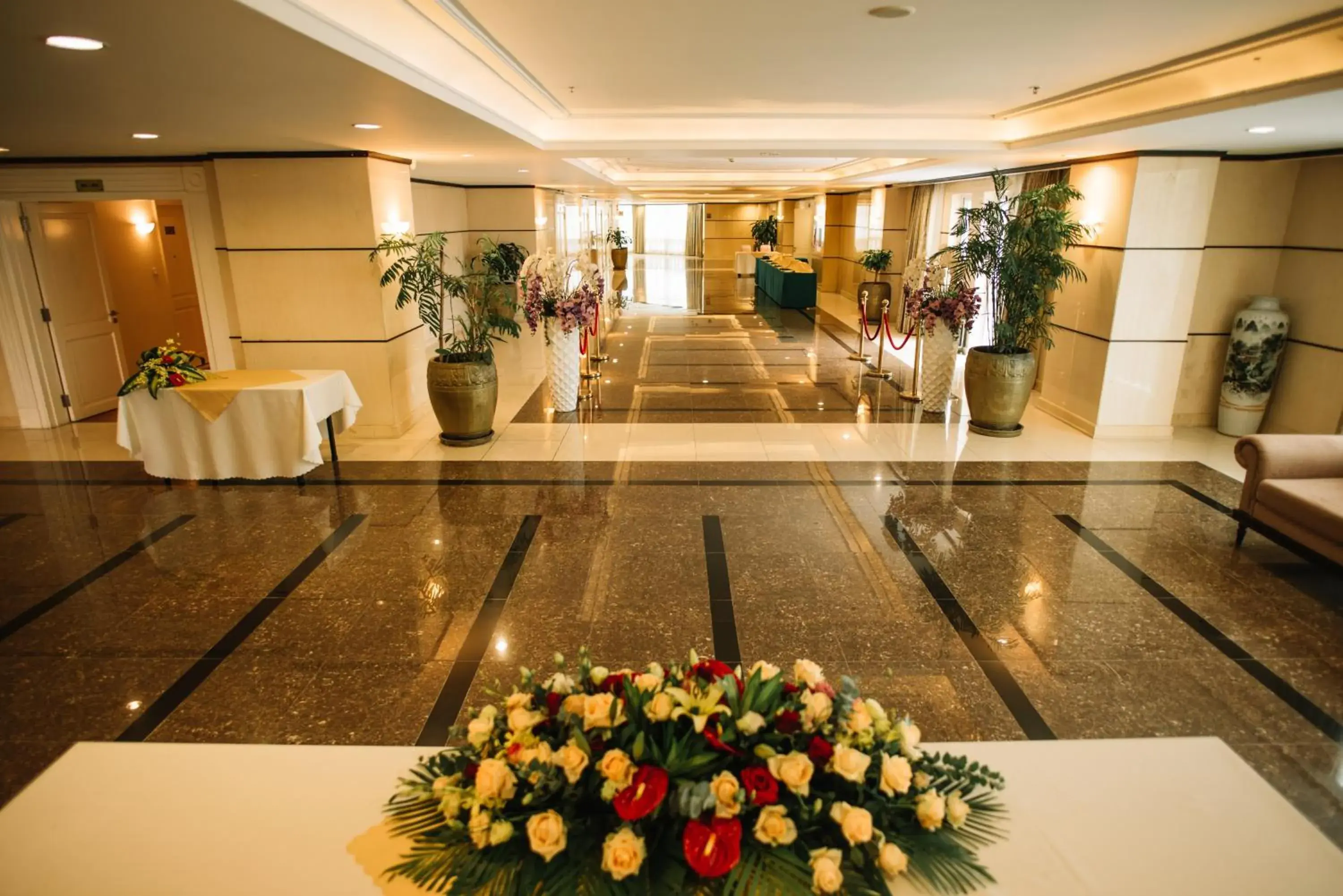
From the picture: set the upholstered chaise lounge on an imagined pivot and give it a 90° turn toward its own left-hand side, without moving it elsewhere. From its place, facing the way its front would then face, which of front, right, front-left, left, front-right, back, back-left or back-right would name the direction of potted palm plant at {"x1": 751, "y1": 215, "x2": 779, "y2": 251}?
back

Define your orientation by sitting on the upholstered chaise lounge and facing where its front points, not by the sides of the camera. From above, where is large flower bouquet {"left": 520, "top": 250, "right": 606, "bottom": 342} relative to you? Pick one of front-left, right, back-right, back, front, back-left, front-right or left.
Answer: front-right

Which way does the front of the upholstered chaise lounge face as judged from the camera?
facing the viewer and to the left of the viewer

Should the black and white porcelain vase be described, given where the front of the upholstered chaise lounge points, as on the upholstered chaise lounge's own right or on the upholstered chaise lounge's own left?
on the upholstered chaise lounge's own right

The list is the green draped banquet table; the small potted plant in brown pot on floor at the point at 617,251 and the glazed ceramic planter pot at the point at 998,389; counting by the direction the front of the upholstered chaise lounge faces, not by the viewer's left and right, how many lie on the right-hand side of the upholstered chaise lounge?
3

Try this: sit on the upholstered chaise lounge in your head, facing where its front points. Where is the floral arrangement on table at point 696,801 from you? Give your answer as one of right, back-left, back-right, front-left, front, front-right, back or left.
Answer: front-left

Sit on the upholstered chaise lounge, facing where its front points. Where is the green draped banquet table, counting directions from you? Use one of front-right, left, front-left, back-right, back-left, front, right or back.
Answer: right

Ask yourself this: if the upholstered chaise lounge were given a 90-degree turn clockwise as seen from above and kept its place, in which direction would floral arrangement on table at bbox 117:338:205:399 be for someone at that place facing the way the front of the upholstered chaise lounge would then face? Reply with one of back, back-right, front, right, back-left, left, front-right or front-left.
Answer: left

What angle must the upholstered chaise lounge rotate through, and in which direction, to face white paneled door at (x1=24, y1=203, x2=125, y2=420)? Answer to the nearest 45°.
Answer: approximately 45° to its right

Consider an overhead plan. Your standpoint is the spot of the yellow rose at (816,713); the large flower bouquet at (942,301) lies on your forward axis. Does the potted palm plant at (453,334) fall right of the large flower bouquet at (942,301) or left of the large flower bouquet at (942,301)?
left

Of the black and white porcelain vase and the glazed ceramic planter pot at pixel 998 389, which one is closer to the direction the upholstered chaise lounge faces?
the glazed ceramic planter pot

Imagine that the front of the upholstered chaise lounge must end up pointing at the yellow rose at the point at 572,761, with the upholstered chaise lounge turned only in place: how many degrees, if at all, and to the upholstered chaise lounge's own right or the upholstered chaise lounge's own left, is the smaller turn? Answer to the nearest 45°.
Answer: approximately 45° to the upholstered chaise lounge's own left

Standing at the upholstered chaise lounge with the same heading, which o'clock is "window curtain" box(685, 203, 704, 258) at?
The window curtain is roughly at 3 o'clock from the upholstered chaise lounge.

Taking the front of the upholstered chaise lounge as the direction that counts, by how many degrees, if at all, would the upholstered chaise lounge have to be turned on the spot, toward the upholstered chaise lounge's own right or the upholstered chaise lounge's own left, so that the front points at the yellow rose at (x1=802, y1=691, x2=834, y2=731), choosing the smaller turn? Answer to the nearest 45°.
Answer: approximately 45° to the upholstered chaise lounge's own left
